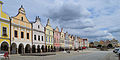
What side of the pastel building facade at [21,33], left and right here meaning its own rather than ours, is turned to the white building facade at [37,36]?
left

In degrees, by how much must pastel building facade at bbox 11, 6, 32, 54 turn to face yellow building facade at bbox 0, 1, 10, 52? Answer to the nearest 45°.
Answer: approximately 90° to its right

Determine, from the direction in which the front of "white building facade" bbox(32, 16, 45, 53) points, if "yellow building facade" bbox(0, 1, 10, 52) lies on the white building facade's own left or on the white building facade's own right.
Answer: on the white building facade's own right

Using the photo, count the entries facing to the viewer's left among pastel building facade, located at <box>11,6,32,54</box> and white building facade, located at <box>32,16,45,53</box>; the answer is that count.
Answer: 0

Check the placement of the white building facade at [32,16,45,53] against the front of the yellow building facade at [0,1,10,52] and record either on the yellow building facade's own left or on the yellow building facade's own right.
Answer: on the yellow building facade's own left

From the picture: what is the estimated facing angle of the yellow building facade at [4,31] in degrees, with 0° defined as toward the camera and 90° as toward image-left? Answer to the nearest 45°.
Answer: approximately 315°

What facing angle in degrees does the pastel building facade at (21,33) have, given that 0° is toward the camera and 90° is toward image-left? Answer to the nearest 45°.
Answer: approximately 315°
